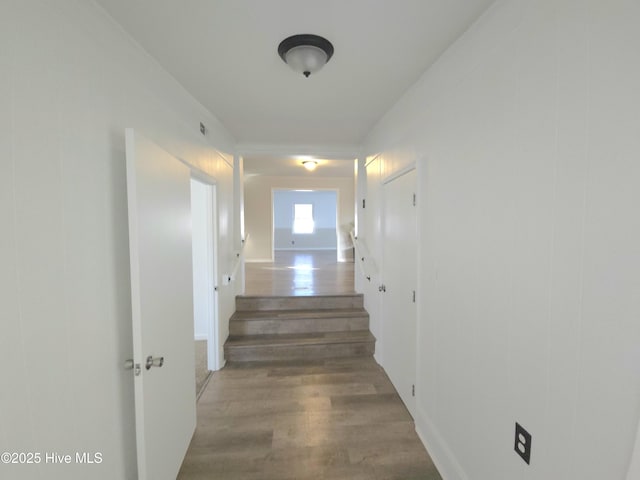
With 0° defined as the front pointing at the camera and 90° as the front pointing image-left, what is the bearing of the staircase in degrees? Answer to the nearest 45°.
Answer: approximately 0°

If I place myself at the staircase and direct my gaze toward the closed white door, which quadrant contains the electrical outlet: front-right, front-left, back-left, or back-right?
front-right

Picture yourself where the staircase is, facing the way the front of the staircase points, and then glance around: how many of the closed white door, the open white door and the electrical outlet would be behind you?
0

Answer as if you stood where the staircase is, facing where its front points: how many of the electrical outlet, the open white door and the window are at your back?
1

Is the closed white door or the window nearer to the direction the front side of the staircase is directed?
the closed white door

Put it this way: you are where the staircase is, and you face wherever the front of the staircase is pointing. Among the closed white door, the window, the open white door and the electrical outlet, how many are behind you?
1

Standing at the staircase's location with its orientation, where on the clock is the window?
The window is roughly at 6 o'clock from the staircase.

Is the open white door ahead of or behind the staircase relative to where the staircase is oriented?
ahead

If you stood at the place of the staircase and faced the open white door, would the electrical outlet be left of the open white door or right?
left

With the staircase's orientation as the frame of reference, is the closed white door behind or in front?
in front
